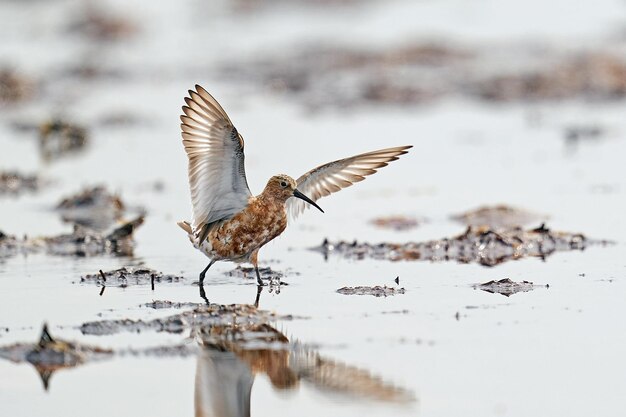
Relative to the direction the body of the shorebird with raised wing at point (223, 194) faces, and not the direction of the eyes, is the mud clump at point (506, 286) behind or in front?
in front

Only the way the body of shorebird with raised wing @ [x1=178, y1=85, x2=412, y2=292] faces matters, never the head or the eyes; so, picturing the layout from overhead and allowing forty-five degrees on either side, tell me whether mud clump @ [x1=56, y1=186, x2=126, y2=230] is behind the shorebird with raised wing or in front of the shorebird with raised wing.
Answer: behind

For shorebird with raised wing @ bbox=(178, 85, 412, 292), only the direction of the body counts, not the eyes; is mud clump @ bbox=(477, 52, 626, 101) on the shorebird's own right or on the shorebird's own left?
on the shorebird's own left

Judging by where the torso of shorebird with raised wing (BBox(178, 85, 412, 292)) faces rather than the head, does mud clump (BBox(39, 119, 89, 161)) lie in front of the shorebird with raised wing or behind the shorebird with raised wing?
behind

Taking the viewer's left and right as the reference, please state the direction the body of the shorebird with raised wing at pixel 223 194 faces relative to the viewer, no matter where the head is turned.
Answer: facing the viewer and to the right of the viewer

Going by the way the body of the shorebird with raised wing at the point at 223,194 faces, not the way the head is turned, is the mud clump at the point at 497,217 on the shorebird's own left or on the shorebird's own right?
on the shorebird's own left

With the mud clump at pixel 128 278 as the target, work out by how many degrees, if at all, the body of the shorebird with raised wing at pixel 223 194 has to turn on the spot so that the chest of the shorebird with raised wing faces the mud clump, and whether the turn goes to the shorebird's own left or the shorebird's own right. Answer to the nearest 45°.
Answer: approximately 135° to the shorebird's own right
